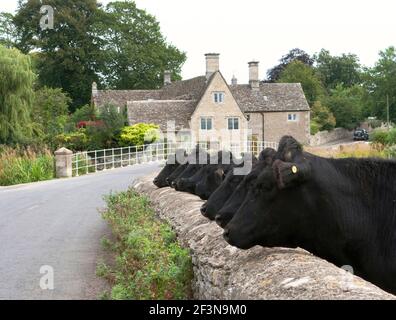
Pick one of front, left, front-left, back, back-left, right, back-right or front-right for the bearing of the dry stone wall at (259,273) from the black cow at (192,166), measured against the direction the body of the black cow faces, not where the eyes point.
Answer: left

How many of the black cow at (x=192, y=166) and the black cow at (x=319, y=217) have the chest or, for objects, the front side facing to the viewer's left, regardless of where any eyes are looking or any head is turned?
2

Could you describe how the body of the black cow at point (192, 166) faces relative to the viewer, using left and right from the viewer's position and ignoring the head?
facing to the left of the viewer

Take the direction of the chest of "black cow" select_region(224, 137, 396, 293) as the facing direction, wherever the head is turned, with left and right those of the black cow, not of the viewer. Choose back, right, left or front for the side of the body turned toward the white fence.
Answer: right

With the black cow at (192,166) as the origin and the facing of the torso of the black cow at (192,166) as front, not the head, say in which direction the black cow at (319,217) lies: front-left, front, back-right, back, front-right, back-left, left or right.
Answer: left

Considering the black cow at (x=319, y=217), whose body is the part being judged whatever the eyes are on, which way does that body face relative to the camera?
to the viewer's left

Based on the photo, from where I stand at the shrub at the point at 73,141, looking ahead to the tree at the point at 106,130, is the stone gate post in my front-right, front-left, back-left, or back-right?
back-right

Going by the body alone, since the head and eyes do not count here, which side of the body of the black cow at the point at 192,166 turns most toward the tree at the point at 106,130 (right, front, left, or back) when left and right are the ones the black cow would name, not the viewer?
right
